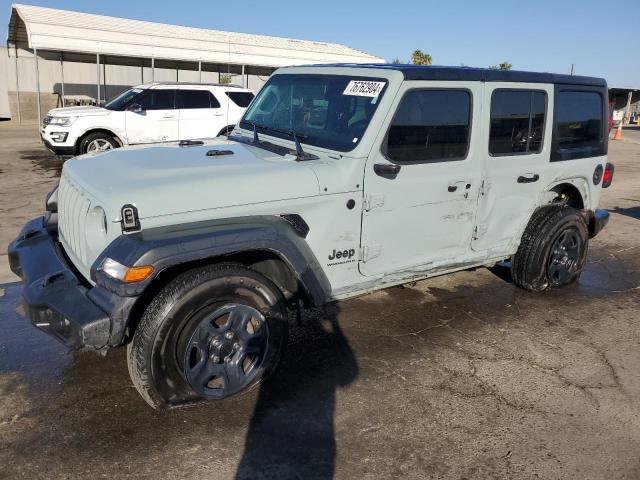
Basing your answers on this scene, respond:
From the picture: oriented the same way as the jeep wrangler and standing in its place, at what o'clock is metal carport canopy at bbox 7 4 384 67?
The metal carport canopy is roughly at 4 o'clock from the jeep wrangler.

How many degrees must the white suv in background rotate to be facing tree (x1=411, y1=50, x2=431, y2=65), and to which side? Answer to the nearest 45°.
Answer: approximately 180°

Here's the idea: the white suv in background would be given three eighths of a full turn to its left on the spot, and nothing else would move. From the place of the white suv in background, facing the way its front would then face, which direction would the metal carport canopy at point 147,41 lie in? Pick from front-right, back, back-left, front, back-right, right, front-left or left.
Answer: left

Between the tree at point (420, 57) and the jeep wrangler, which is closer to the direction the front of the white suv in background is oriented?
the jeep wrangler

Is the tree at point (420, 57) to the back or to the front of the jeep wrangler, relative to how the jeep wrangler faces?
to the back

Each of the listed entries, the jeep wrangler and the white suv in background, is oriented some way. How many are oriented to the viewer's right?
0

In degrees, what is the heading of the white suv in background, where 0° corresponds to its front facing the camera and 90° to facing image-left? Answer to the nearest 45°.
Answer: approximately 45°

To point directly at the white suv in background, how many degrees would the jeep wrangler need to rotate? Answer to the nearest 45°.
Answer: approximately 135° to its right

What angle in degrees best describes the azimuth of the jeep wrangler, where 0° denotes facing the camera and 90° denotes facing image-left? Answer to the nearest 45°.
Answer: approximately 45°
